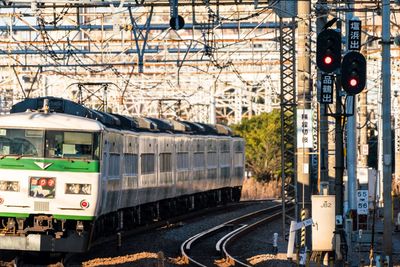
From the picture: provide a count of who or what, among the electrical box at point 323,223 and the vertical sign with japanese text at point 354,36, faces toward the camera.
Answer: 2

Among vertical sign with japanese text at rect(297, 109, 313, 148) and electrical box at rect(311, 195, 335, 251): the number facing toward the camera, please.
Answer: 2
